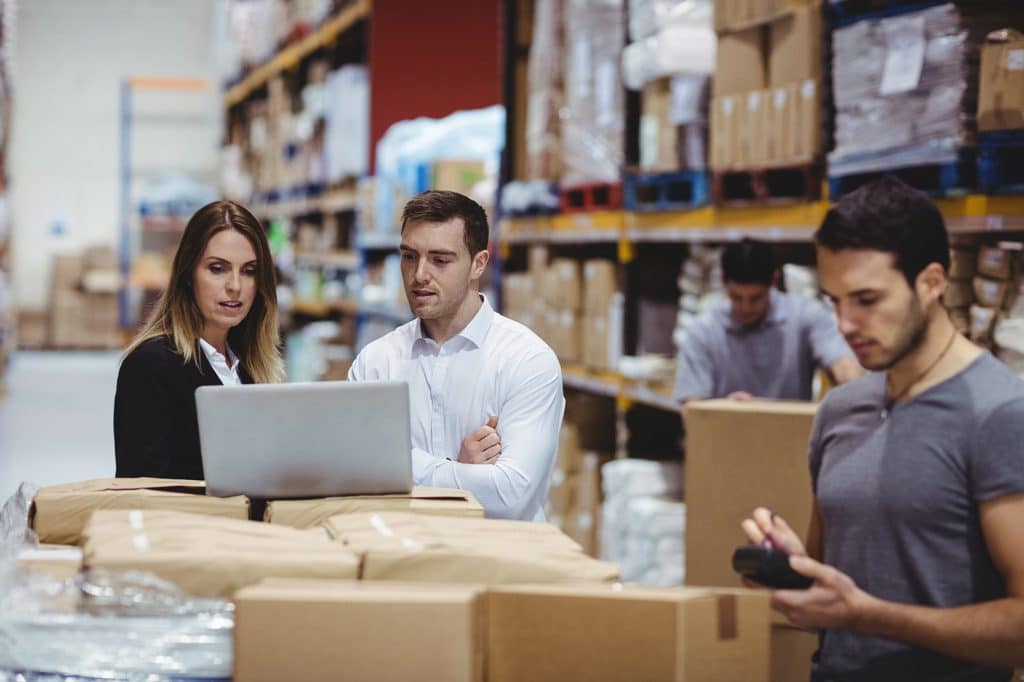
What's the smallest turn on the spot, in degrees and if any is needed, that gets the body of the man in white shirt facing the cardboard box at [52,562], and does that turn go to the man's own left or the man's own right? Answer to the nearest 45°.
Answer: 0° — they already face it

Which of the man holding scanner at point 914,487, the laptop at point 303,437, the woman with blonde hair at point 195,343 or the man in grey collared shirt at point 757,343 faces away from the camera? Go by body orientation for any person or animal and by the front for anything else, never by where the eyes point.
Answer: the laptop

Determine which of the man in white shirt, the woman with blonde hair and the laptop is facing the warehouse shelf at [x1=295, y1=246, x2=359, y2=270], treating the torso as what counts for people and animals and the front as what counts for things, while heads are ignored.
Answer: the laptop

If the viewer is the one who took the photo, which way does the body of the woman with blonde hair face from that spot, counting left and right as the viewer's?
facing the viewer and to the right of the viewer

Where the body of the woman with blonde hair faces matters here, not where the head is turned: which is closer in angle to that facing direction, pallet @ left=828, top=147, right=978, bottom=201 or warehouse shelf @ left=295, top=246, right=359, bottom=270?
the pallet

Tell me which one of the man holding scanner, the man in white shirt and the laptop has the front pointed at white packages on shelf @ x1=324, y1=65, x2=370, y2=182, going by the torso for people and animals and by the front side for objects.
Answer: the laptop

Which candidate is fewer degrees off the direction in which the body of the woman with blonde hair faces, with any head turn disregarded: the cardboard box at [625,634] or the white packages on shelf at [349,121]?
the cardboard box

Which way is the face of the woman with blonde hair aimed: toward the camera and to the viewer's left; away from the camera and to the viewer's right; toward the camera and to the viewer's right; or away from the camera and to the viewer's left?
toward the camera and to the viewer's right

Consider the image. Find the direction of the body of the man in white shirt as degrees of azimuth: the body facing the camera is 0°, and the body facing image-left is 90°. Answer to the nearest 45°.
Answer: approximately 45°

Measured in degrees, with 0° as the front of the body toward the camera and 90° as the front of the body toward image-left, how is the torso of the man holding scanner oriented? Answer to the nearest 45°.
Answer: approximately 45°

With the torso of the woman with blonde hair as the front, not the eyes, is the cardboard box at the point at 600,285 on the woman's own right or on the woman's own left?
on the woman's own left

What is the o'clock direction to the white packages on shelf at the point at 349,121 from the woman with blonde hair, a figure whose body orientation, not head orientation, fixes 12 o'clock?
The white packages on shelf is roughly at 8 o'clock from the woman with blonde hair.
